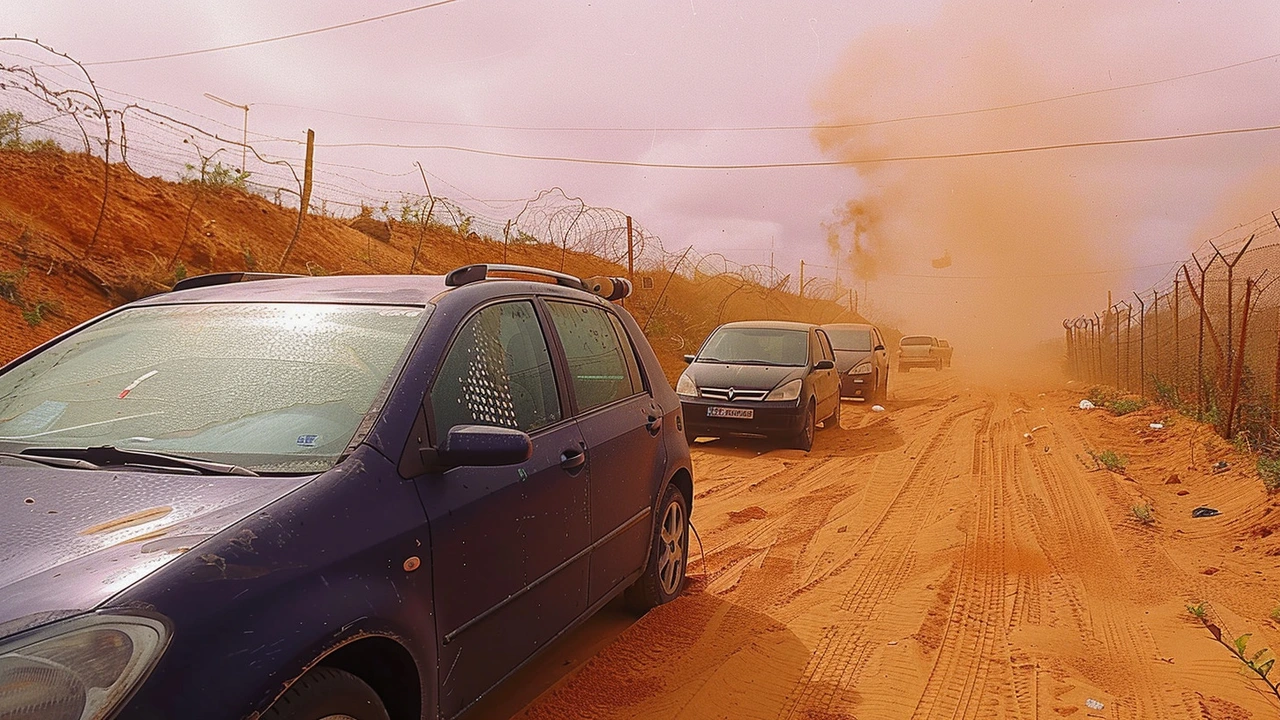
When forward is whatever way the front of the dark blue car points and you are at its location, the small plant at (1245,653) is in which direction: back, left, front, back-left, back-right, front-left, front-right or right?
back-left

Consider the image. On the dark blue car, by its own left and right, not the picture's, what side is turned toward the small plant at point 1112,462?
back

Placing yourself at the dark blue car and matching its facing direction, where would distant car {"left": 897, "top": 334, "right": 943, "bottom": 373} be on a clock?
The distant car is roughly at 6 o'clock from the dark blue car.

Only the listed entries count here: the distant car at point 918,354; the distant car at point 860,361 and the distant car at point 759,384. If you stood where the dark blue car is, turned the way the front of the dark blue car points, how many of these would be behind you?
3

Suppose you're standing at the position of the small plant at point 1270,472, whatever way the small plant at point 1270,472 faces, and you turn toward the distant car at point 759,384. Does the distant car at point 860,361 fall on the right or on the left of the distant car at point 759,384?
right

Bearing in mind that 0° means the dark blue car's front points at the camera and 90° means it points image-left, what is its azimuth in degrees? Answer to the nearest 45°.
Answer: approximately 45°

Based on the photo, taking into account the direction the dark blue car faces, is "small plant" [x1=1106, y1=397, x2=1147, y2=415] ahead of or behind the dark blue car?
behind

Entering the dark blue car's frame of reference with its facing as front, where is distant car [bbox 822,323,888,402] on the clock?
The distant car is roughly at 6 o'clock from the dark blue car.

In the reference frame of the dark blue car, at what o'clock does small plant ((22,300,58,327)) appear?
The small plant is roughly at 4 o'clock from the dark blue car.

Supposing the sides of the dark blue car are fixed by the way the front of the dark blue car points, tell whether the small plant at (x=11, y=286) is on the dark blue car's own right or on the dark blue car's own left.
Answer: on the dark blue car's own right

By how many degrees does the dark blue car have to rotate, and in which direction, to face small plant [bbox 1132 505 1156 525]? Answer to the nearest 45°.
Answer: approximately 135° to its left

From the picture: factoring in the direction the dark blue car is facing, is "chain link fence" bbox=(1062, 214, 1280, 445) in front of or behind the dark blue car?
behind

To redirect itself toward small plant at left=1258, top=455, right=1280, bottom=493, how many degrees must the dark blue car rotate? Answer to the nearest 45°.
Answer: approximately 135° to its left
